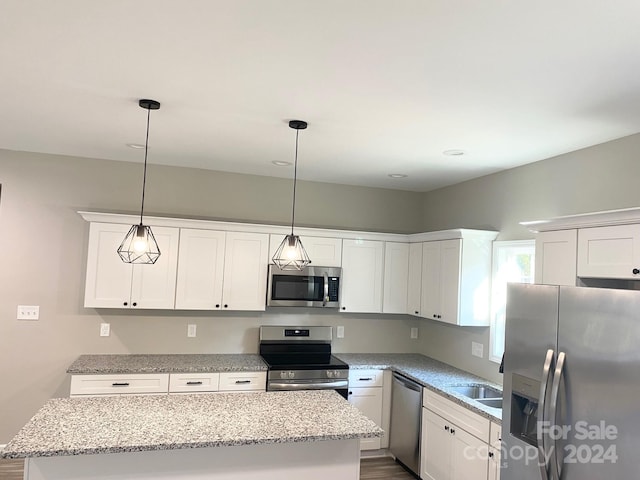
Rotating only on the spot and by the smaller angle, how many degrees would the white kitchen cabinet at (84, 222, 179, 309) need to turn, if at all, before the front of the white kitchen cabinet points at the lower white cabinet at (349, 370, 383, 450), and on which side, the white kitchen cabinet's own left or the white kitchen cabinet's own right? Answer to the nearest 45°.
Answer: approximately 90° to the white kitchen cabinet's own left

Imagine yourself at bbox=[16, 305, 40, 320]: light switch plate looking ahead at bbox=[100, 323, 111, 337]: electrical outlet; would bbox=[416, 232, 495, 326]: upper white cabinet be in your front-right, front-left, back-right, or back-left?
front-right

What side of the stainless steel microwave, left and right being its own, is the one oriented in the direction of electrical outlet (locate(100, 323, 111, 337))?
right

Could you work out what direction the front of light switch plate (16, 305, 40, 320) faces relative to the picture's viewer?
facing the viewer

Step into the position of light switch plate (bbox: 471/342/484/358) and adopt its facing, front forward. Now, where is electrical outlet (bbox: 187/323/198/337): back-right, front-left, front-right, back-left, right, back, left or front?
front-right

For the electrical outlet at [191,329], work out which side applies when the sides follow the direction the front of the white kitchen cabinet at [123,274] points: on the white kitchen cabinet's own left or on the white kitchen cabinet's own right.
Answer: on the white kitchen cabinet's own left

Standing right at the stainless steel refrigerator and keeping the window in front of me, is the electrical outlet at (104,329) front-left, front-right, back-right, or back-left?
front-left

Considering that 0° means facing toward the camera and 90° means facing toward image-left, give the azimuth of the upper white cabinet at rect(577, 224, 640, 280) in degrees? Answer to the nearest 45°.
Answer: approximately 45°

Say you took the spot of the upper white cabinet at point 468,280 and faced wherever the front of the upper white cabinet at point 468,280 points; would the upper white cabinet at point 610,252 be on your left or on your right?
on your left

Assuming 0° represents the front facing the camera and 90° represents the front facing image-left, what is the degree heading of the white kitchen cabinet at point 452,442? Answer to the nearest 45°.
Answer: approximately 45°

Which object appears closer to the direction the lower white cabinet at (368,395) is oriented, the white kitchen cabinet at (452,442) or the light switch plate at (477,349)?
the white kitchen cabinet

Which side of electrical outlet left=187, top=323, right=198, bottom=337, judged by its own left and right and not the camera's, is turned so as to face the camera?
front

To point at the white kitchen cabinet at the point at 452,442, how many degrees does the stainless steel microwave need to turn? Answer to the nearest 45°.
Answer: approximately 45° to its left

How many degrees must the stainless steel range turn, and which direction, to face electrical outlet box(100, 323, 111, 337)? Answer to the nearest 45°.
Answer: approximately 90° to its right

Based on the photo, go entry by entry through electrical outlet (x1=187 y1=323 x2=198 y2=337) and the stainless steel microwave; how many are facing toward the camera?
2

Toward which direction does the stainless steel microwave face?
toward the camera
